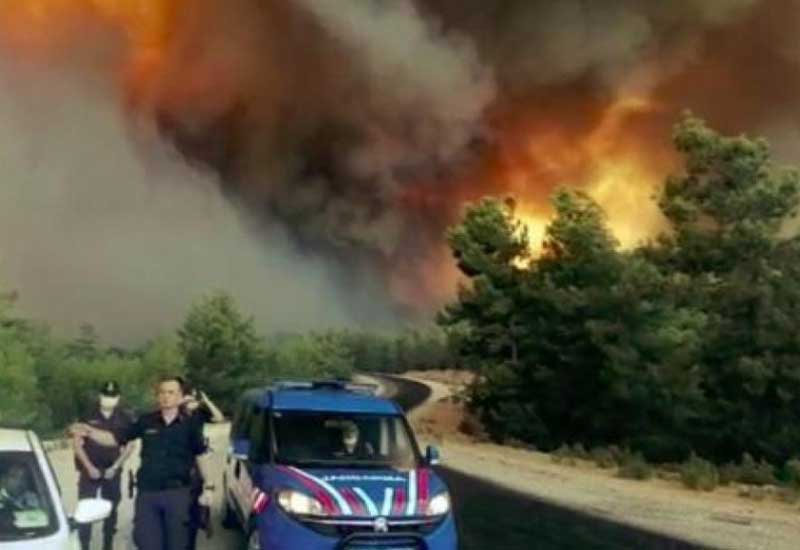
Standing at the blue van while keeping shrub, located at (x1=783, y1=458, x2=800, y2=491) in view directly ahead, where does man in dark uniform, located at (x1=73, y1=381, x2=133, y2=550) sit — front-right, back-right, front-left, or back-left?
back-left

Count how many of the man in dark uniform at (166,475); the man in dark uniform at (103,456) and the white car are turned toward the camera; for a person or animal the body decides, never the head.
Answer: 3

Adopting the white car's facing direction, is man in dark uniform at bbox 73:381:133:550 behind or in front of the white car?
behind

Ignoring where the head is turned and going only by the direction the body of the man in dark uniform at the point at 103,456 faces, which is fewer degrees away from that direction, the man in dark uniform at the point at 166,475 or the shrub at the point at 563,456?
the man in dark uniform

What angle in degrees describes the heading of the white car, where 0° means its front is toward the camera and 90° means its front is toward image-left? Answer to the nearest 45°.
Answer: approximately 0°

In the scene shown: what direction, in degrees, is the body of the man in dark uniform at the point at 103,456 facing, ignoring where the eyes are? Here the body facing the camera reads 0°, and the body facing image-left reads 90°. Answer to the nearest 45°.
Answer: approximately 0°
